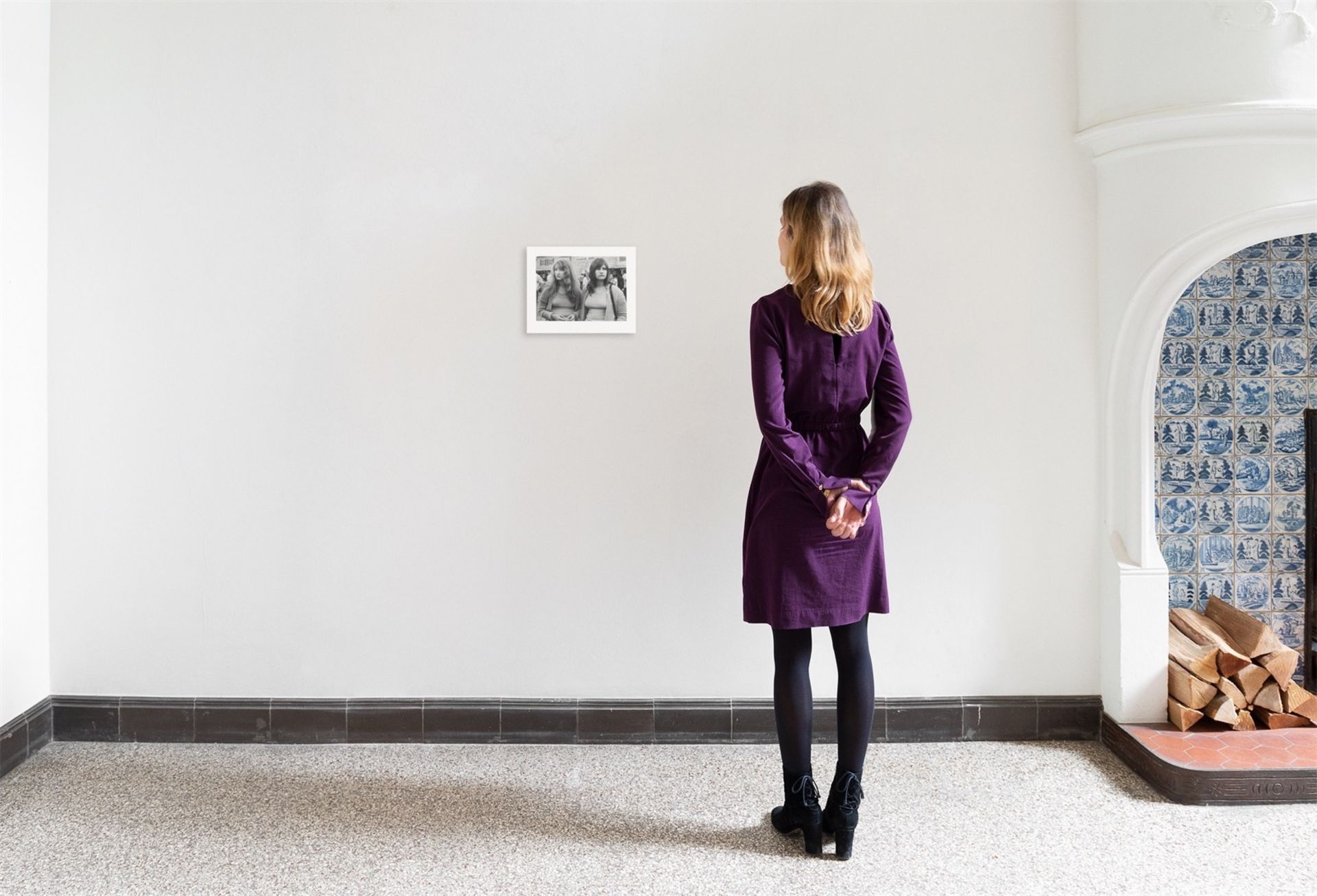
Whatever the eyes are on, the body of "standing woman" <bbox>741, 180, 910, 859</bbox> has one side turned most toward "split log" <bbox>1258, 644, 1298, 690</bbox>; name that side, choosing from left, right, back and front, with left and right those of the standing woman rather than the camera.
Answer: right

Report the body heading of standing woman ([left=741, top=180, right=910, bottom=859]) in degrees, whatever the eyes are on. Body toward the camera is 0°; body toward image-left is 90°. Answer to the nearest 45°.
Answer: approximately 135°

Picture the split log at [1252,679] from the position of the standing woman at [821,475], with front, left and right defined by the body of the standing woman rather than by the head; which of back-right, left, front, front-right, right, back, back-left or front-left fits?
right

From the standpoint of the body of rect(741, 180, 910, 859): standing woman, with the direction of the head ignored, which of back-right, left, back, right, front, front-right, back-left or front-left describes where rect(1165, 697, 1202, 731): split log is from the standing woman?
right

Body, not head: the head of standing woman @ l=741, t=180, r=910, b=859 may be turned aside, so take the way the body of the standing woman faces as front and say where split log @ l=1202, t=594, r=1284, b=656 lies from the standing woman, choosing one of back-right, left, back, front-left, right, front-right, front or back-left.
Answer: right

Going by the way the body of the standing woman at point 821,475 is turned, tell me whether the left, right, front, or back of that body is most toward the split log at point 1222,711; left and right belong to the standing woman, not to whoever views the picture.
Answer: right

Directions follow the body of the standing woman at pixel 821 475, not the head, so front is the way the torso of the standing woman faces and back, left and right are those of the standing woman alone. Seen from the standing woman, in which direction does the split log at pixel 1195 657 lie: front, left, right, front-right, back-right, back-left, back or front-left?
right
